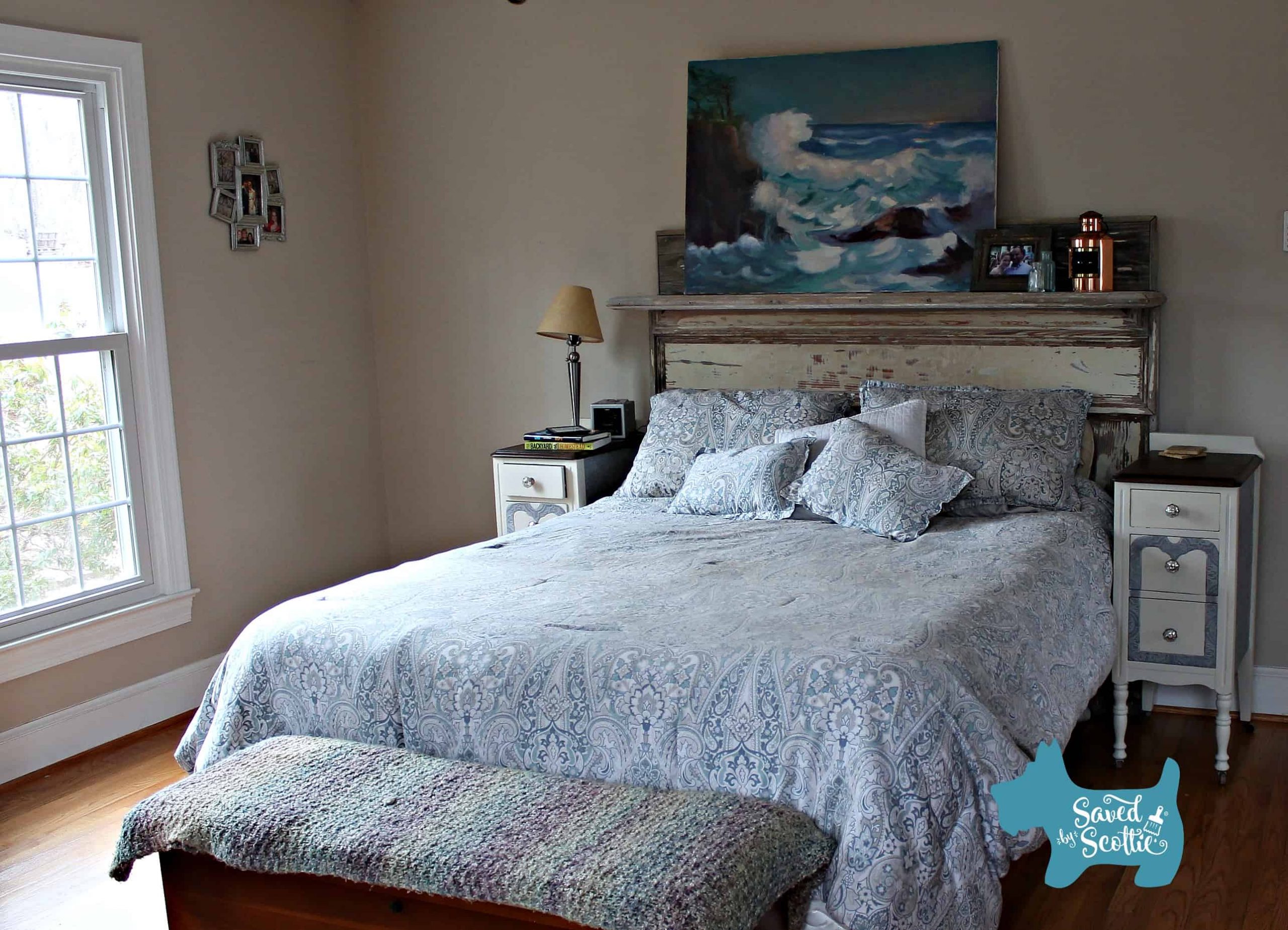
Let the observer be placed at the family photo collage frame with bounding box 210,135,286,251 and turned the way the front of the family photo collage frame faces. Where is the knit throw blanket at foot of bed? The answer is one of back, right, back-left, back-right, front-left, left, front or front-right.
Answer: front-right

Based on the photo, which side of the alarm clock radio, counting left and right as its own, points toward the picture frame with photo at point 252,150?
right

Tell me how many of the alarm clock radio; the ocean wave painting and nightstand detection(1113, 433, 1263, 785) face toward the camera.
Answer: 3

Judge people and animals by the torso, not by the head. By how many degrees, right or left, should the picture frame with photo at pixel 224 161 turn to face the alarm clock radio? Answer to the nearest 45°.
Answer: approximately 45° to its left

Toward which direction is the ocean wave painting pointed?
toward the camera

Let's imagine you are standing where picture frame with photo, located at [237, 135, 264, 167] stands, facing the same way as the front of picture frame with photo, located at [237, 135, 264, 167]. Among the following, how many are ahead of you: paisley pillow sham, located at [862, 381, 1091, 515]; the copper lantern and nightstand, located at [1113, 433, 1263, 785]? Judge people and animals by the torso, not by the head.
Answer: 3

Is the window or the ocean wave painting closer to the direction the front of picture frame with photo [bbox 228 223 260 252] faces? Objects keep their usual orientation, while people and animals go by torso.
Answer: the ocean wave painting

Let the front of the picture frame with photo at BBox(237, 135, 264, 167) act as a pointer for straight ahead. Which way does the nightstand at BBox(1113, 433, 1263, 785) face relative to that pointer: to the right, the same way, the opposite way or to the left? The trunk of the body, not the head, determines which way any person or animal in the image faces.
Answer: to the right

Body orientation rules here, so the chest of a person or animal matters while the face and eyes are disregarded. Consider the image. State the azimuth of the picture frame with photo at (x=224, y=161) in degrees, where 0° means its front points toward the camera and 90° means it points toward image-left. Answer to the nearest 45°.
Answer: approximately 315°

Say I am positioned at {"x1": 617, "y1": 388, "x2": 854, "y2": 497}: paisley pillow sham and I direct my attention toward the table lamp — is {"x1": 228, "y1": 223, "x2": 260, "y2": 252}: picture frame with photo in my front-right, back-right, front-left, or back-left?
front-left

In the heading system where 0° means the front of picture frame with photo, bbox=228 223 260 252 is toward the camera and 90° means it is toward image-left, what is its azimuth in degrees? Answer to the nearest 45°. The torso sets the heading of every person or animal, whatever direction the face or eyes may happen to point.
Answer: approximately 315°

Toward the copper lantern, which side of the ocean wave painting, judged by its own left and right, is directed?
left

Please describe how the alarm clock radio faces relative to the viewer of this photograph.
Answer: facing the viewer
